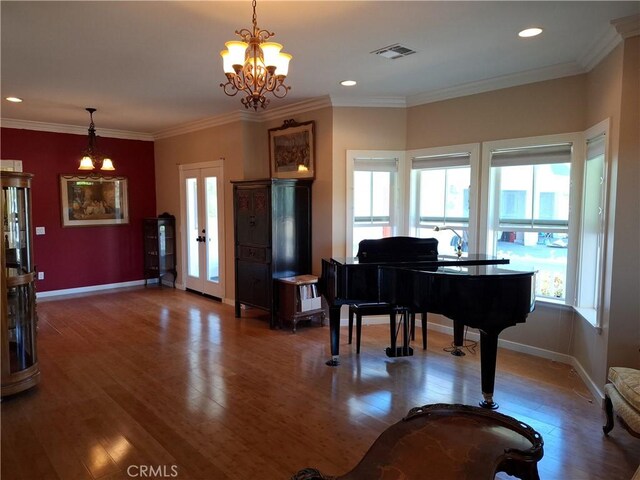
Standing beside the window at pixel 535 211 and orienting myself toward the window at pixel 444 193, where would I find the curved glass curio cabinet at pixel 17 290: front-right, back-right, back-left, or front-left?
front-left

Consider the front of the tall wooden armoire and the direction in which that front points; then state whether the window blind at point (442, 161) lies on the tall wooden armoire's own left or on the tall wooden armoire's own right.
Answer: on the tall wooden armoire's own left

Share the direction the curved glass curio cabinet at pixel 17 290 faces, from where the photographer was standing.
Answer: facing the viewer and to the right of the viewer

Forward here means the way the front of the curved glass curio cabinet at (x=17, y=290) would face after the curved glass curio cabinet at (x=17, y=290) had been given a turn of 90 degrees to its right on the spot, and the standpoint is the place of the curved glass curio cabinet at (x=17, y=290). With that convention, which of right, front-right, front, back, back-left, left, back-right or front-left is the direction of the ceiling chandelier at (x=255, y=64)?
left

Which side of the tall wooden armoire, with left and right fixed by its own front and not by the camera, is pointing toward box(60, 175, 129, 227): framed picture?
right

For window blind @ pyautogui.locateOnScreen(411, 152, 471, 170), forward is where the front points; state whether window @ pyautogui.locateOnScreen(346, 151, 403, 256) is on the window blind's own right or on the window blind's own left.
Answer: on the window blind's own right

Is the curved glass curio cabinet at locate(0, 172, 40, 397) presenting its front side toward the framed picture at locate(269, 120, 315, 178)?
no

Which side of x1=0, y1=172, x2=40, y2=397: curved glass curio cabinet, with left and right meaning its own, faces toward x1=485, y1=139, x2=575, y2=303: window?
front

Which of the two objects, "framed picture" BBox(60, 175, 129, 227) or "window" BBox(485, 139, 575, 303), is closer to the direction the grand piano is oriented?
the framed picture

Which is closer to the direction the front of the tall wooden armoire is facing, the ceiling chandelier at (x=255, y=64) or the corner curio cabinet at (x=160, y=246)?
the ceiling chandelier

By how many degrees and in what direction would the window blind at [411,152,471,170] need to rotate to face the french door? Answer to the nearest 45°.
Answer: approximately 90° to its right

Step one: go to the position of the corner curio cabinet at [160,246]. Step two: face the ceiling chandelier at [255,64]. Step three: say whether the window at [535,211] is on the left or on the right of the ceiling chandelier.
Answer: left

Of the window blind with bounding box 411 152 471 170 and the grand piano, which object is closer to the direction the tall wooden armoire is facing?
the grand piano

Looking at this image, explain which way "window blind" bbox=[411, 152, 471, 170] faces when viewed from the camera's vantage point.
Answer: facing the viewer

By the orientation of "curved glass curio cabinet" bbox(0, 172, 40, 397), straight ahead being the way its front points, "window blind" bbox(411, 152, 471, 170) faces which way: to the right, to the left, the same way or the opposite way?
to the right

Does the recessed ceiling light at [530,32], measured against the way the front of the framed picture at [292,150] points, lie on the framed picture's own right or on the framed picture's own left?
on the framed picture's own left
